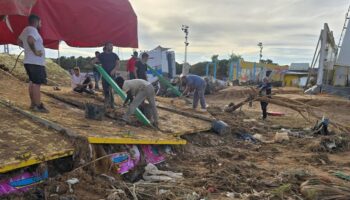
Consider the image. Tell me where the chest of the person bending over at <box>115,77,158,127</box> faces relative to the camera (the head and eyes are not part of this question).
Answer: to the viewer's left

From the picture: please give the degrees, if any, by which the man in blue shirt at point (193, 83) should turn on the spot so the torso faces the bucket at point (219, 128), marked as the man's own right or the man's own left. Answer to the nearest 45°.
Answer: approximately 90° to the man's own left

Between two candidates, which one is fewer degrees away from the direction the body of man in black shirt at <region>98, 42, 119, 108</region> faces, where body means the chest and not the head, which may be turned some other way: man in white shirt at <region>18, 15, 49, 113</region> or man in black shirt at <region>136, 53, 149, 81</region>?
the man in white shirt

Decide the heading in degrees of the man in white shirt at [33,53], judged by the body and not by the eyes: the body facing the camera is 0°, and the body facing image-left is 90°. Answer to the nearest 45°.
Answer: approximately 270°

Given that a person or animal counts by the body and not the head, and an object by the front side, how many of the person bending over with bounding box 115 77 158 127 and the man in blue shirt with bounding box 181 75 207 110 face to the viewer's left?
2

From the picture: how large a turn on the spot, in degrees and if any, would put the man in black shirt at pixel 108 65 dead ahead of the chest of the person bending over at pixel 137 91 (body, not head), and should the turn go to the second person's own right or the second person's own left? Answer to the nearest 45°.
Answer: approximately 45° to the second person's own right

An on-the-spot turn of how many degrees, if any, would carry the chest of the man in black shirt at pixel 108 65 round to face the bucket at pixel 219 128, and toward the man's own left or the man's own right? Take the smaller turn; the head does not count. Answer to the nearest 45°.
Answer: approximately 90° to the man's own left

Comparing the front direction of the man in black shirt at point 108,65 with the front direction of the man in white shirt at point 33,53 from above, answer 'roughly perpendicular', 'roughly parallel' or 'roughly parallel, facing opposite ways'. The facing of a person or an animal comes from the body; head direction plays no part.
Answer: roughly perpendicular

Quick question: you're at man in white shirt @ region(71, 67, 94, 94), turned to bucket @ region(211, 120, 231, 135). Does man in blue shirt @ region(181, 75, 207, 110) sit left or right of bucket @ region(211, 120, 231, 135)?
left

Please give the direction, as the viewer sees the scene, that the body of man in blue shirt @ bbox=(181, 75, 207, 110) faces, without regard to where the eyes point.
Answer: to the viewer's left

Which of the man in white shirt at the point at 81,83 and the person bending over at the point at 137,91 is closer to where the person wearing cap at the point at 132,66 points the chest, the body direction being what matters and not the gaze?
the person bending over
